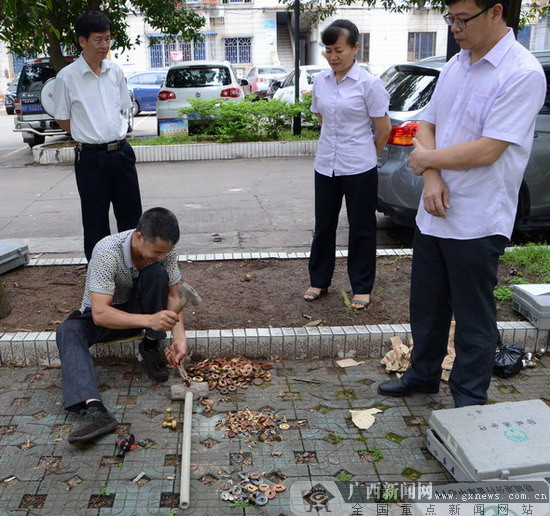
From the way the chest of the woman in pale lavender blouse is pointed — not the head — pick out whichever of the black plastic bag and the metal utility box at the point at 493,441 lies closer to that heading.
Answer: the metal utility box

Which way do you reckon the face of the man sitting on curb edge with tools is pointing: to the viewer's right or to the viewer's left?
to the viewer's right

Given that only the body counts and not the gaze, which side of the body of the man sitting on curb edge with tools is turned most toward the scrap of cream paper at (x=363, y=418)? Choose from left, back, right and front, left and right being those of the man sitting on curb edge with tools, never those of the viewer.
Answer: front

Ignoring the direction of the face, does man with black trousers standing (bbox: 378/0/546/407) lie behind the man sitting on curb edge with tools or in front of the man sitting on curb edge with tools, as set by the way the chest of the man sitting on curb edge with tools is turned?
in front

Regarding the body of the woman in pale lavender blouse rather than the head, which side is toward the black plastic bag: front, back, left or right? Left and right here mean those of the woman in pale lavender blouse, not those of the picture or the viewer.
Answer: left

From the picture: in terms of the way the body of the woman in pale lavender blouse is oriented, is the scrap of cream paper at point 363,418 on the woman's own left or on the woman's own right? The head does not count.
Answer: on the woman's own left

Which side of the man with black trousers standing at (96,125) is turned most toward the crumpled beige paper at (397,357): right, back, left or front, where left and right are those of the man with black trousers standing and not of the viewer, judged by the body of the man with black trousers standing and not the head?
front

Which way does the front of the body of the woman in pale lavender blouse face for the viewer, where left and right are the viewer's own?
facing the viewer and to the left of the viewer

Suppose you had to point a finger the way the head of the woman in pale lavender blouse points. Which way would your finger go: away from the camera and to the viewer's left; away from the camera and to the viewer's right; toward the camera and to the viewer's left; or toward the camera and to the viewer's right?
toward the camera and to the viewer's left
